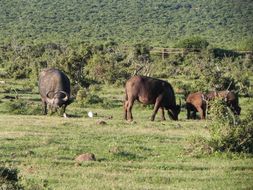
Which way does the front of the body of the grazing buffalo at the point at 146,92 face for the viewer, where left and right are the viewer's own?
facing to the right of the viewer

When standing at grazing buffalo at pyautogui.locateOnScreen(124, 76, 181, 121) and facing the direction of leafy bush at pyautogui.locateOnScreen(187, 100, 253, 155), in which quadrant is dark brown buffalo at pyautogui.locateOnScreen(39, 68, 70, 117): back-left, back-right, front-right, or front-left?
back-right

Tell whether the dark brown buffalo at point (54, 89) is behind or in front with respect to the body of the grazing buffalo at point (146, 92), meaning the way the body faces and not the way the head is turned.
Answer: behind

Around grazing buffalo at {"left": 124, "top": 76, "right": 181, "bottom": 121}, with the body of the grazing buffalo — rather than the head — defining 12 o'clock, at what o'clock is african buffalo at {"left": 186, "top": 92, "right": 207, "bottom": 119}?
The african buffalo is roughly at 11 o'clock from the grazing buffalo.

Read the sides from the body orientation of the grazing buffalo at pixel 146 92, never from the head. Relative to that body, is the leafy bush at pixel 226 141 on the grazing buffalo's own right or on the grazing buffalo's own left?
on the grazing buffalo's own right

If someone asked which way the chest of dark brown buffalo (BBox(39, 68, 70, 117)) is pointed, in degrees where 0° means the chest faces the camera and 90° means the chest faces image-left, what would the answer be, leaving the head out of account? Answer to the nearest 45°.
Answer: approximately 0°

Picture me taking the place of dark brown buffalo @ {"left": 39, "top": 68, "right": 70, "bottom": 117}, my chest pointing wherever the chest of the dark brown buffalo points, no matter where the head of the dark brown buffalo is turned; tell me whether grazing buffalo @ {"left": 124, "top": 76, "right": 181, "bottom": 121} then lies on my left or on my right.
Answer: on my left

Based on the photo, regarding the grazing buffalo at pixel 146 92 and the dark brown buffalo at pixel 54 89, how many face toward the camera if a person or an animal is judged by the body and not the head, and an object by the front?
1

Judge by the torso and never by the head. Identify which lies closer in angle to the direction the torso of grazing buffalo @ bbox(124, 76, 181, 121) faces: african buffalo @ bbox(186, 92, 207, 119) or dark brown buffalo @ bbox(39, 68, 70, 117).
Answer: the african buffalo

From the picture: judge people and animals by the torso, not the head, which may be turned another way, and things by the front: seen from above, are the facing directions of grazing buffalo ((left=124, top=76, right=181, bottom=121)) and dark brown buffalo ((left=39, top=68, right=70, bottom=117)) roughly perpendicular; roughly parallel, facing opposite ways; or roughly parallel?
roughly perpendicular
